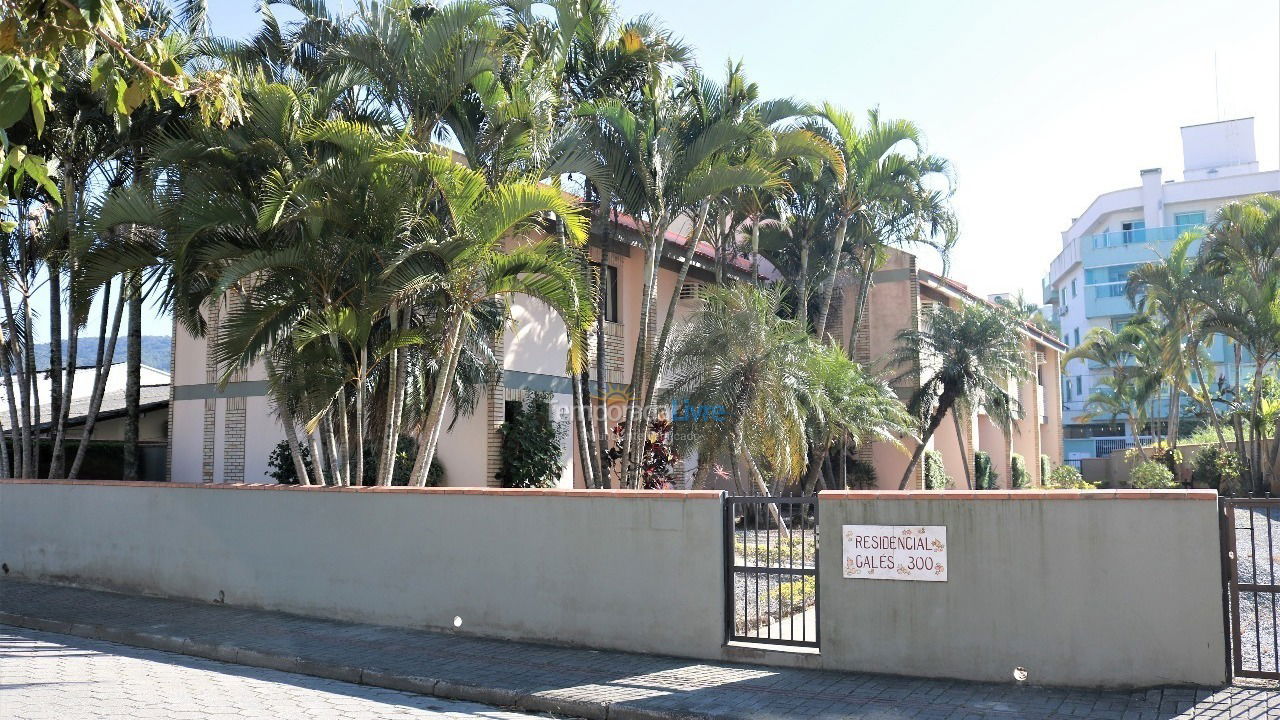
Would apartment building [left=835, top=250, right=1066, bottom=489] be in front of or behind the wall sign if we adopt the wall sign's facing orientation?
behind

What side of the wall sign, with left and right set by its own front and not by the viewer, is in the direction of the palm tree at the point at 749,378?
back

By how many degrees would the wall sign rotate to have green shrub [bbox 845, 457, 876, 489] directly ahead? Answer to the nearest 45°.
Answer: approximately 180°

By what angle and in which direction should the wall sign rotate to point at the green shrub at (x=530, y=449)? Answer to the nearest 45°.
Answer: approximately 135° to its right

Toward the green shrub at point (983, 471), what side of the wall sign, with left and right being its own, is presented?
back

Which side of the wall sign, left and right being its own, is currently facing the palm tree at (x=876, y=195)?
back

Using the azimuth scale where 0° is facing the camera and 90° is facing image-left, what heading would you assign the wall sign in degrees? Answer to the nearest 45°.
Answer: approximately 0°

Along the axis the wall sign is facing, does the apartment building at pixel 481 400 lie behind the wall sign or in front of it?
behind

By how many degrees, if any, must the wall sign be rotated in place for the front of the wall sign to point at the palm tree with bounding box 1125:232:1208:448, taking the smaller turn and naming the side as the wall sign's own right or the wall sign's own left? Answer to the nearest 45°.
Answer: approximately 180°

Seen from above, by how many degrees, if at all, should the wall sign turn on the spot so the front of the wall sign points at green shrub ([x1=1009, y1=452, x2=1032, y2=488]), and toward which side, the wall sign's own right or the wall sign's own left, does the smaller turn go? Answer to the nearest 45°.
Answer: approximately 180°

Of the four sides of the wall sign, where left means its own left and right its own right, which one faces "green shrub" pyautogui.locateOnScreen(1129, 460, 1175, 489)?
back
